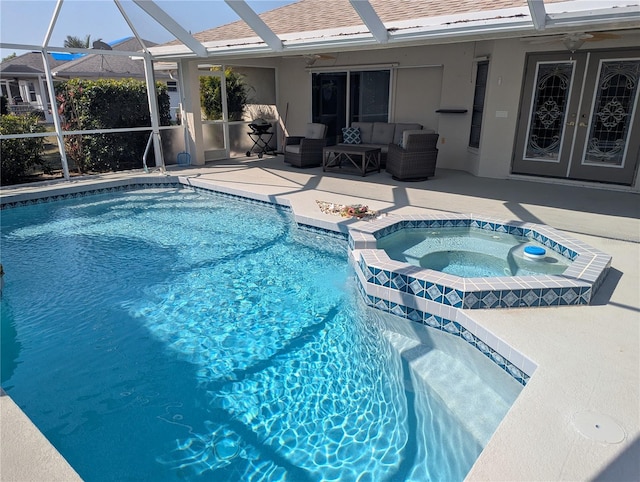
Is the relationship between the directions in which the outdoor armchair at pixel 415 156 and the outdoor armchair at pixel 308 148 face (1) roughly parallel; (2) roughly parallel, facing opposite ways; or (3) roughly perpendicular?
roughly perpendicular

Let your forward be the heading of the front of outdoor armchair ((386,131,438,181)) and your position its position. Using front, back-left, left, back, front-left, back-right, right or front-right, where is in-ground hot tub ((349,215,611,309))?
back-left

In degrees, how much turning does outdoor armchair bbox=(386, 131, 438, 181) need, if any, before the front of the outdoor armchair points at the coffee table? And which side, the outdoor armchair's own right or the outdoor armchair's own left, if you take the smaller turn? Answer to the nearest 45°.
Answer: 0° — it already faces it

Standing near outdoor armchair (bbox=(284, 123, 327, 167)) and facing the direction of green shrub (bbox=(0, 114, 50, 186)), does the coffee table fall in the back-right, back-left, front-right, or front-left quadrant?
back-left

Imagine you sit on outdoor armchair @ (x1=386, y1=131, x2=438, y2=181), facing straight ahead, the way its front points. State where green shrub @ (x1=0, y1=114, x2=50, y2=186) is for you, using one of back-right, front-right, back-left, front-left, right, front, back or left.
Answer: front-left

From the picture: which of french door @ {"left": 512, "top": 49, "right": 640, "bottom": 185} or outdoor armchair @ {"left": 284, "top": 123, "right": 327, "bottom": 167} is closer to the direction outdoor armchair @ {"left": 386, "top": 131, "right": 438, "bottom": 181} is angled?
the outdoor armchair

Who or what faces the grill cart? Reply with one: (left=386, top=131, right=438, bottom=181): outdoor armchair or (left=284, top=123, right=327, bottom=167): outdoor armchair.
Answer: (left=386, top=131, right=438, bottom=181): outdoor armchair

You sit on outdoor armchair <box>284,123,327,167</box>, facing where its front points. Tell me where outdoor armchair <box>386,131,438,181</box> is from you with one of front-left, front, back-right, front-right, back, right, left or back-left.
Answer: left
